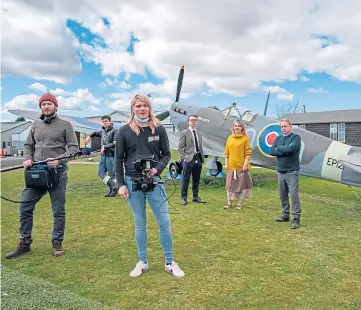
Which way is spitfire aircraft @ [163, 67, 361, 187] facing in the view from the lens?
facing away from the viewer and to the left of the viewer

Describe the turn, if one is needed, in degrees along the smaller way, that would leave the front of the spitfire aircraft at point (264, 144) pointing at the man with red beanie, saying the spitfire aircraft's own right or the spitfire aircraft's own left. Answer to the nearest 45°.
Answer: approximately 90° to the spitfire aircraft's own left

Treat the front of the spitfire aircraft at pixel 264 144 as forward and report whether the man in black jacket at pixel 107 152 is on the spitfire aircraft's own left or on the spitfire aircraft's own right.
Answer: on the spitfire aircraft's own left

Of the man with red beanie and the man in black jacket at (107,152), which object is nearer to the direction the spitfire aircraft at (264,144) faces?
the man in black jacket

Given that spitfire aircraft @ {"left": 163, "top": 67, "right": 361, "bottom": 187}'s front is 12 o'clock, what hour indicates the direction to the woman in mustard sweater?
The woman in mustard sweater is roughly at 8 o'clock from the spitfire aircraft.

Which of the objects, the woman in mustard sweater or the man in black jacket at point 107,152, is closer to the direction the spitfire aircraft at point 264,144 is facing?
the man in black jacket
